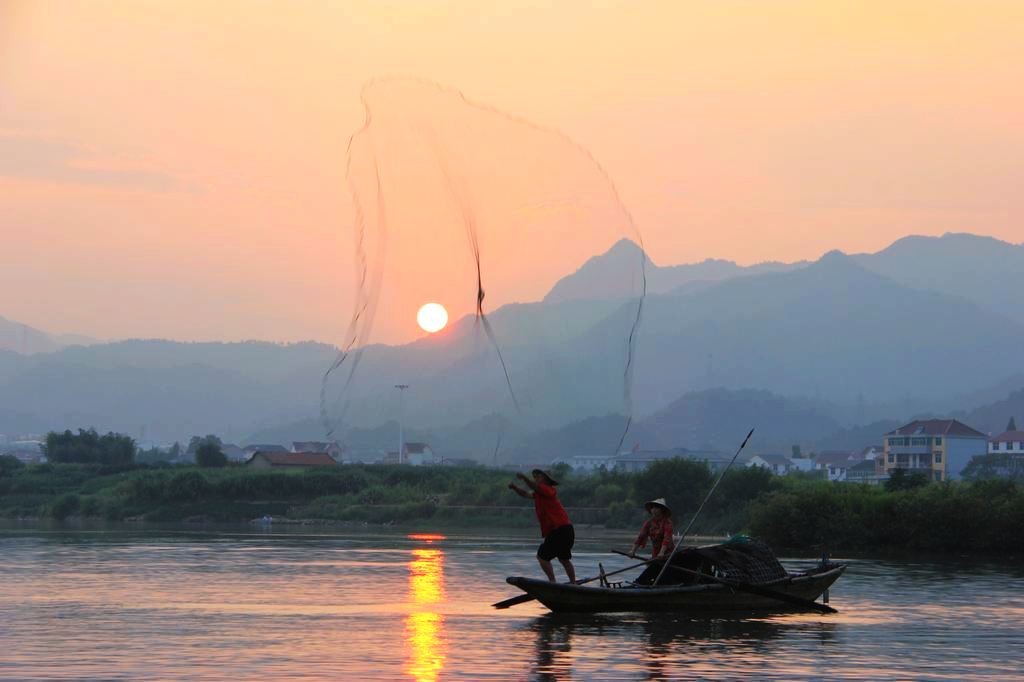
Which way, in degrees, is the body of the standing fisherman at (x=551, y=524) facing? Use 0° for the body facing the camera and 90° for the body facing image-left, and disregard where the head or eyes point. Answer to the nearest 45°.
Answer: approximately 90°

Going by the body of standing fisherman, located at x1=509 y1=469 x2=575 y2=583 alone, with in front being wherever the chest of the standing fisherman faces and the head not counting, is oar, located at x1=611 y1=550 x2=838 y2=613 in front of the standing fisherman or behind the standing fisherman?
behind

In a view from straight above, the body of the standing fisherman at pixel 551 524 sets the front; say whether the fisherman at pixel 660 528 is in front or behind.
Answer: behind

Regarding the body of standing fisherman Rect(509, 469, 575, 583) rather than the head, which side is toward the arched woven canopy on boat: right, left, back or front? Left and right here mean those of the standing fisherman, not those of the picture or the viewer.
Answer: back
